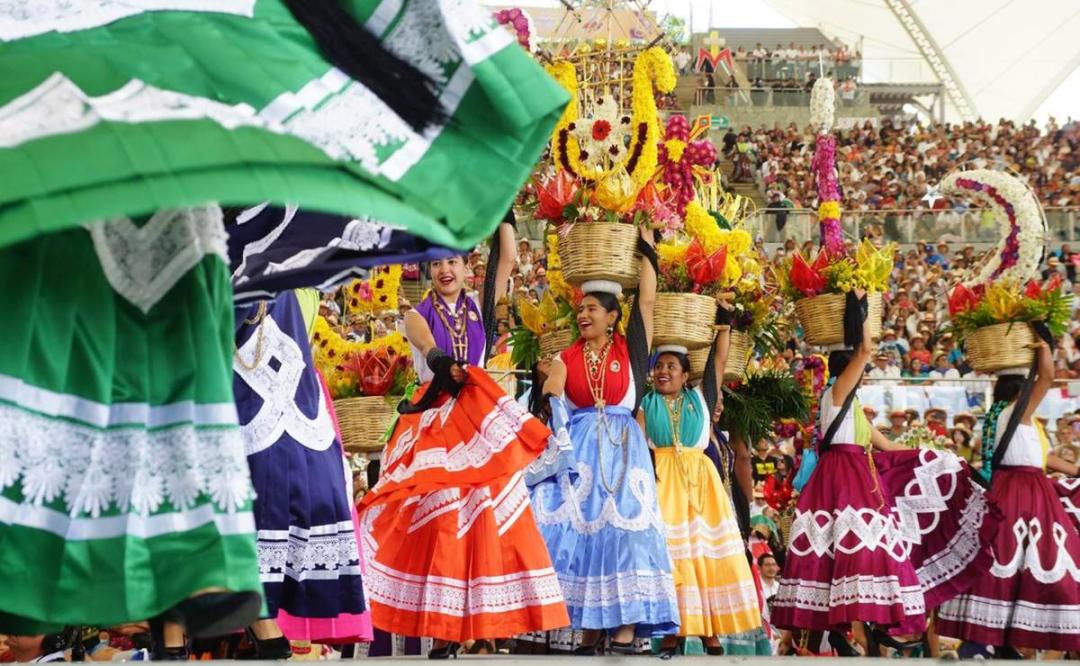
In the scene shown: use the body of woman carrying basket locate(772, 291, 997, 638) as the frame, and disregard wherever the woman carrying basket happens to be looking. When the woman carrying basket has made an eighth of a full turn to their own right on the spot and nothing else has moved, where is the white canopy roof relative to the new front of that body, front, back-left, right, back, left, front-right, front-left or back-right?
back-left

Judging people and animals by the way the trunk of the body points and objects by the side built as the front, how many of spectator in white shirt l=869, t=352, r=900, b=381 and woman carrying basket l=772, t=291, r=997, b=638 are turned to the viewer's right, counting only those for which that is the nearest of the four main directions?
1

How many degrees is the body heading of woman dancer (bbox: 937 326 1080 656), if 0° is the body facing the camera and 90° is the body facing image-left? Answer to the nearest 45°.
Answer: approximately 225°

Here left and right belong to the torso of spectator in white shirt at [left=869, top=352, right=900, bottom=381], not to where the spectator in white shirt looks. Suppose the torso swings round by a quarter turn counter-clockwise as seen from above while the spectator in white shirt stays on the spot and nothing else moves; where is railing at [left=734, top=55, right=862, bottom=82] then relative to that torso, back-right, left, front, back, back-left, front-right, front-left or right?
left

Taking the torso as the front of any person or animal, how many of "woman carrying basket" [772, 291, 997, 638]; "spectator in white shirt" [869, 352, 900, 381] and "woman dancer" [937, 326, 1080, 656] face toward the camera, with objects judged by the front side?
1

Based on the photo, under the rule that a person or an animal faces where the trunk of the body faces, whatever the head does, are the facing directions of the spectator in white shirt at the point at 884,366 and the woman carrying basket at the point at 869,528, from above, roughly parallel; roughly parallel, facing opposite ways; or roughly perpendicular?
roughly perpendicular

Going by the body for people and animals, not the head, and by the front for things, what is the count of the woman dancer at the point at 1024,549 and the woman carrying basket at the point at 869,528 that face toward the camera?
0

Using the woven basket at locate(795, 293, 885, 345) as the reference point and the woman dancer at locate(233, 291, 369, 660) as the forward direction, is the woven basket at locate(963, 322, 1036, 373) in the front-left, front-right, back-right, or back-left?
back-left

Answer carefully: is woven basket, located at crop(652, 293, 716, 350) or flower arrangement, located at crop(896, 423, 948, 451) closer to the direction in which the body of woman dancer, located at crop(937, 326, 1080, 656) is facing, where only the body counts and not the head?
the flower arrangement

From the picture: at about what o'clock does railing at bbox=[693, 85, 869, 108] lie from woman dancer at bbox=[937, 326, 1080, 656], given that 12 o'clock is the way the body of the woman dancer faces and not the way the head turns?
The railing is roughly at 10 o'clock from the woman dancer.

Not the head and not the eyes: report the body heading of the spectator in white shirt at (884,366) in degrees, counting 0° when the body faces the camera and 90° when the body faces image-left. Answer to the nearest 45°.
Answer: approximately 0°

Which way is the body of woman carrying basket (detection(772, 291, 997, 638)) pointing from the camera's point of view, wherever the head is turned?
to the viewer's right

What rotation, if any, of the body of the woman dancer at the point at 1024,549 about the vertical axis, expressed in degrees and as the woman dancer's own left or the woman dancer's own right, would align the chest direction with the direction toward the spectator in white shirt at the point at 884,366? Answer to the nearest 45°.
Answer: approximately 45° to the woman dancer's own left

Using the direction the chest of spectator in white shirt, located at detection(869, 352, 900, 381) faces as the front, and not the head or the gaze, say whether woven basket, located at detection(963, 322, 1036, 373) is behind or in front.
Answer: in front
